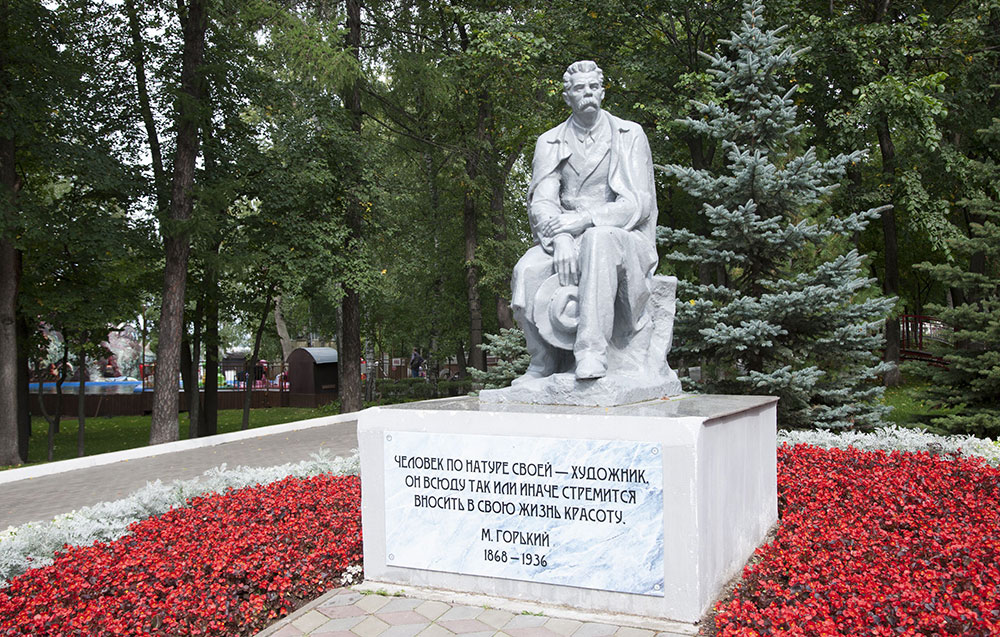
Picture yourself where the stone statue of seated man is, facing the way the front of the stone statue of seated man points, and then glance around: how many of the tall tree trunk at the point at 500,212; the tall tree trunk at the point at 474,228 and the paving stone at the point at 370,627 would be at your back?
2

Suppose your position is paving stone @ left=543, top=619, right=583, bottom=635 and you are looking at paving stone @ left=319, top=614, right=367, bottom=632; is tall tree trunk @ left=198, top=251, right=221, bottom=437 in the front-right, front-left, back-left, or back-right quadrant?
front-right

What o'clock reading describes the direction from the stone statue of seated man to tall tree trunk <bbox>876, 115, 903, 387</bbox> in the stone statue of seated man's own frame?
The tall tree trunk is roughly at 7 o'clock from the stone statue of seated man.

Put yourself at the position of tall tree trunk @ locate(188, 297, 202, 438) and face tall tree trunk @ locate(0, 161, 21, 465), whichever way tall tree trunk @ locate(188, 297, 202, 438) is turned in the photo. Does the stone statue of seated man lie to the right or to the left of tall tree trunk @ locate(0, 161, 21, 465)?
left

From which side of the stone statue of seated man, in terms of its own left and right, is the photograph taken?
front

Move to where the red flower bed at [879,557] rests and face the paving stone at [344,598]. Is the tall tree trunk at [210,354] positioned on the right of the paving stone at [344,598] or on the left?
right

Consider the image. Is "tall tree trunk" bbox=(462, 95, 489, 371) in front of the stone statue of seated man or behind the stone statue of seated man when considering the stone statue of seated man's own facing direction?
behind

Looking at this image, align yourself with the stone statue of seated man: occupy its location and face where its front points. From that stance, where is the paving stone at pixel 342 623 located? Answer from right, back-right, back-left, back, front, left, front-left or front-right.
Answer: front-right

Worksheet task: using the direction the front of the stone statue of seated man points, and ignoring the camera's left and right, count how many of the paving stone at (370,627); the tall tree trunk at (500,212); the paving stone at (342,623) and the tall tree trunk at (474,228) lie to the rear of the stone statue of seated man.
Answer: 2

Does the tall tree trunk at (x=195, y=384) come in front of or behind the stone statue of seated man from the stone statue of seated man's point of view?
behind
